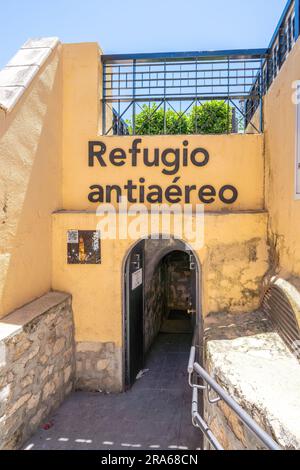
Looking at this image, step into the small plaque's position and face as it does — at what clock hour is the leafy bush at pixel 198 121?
The leafy bush is roughly at 7 o'clock from the small plaque.

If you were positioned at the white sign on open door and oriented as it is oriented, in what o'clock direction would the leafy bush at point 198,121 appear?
The leafy bush is roughly at 8 o'clock from the white sign on open door.

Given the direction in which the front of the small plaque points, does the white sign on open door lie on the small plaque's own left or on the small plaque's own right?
on the small plaque's own left

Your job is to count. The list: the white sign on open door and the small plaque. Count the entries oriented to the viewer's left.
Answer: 0

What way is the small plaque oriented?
toward the camera

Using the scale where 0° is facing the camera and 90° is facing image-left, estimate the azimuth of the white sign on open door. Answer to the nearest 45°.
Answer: approximately 315°
